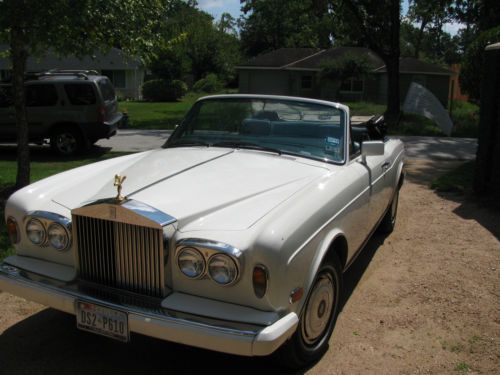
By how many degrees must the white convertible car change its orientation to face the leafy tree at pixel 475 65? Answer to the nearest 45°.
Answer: approximately 180°

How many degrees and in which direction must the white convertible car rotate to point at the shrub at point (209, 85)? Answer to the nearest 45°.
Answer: approximately 135° to its right

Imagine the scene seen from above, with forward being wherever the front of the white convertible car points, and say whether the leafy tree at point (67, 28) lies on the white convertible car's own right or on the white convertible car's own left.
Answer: on the white convertible car's own right

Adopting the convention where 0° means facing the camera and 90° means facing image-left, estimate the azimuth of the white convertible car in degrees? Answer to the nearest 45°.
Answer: approximately 45°
